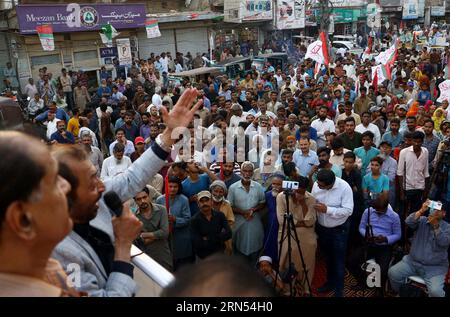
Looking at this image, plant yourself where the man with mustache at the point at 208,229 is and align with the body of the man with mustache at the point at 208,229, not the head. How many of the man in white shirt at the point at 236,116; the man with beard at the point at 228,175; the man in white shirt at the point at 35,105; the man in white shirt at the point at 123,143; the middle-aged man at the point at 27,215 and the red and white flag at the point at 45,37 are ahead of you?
1

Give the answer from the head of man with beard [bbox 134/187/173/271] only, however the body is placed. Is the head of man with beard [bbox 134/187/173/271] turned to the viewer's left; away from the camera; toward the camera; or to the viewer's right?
toward the camera

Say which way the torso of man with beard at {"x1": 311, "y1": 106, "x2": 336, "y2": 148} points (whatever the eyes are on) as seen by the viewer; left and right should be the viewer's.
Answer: facing the viewer

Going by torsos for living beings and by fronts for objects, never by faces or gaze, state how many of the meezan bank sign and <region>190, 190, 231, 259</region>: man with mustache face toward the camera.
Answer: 2

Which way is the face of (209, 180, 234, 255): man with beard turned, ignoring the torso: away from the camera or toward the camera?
toward the camera

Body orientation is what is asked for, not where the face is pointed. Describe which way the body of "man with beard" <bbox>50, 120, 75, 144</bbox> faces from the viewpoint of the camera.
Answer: toward the camera

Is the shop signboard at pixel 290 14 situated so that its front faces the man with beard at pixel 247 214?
yes

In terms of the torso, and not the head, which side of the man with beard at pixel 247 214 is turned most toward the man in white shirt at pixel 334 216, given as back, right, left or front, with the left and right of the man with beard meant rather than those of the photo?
left

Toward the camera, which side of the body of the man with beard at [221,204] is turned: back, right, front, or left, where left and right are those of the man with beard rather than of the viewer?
front

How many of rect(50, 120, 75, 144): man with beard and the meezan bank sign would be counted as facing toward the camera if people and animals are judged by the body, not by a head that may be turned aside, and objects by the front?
2
